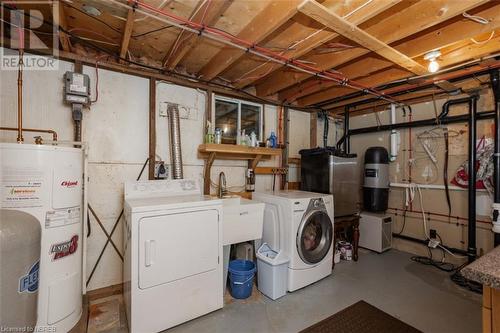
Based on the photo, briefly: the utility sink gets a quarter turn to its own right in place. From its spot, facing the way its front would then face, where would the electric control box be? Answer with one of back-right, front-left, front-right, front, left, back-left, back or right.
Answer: front-right

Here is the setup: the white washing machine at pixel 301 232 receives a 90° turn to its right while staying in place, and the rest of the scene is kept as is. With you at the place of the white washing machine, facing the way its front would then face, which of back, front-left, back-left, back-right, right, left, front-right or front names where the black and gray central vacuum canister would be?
back

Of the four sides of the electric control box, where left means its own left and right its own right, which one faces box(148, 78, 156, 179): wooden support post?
left

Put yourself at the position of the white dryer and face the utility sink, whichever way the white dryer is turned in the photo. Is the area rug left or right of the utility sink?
right

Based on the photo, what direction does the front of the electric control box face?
toward the camera

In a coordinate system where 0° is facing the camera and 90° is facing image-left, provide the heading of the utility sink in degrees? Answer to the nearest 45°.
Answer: approximately 315°

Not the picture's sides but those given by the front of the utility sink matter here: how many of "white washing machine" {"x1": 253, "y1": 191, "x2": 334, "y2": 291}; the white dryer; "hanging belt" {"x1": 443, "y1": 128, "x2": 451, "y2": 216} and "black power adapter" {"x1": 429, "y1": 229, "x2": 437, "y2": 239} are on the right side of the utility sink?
1

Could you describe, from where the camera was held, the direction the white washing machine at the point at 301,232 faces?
facing the viewer and to the right of the viewer

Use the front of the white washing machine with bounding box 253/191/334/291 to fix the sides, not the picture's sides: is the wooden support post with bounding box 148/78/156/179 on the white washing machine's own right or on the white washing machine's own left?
on the white washing machine's own right

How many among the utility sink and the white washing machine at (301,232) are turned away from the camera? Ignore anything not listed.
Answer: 0

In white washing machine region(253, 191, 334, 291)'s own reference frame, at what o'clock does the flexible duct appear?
The flexible duct is roughly at 4 o'clock from the white washing machine.
